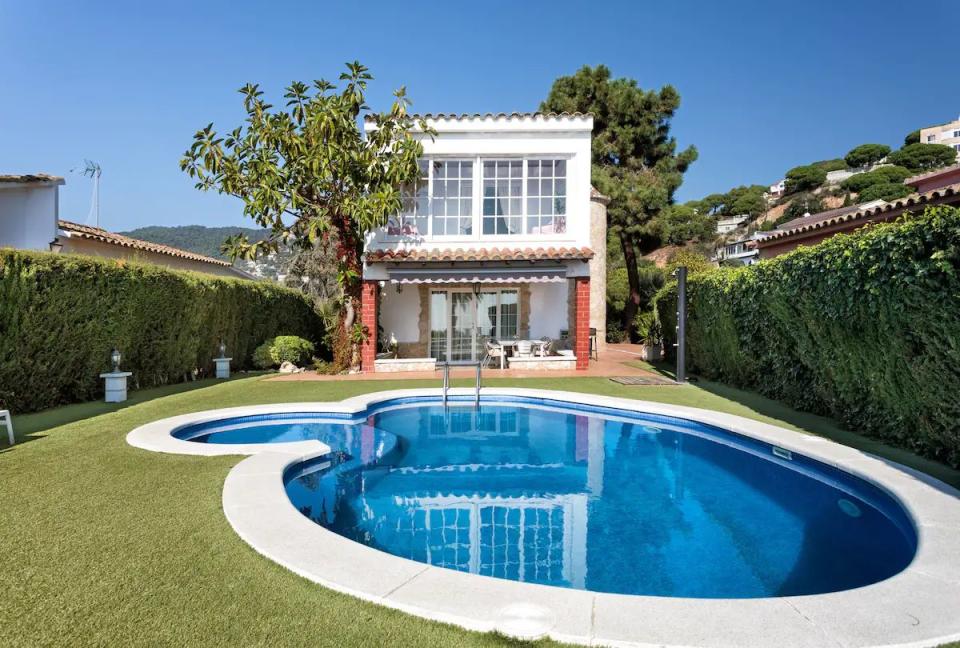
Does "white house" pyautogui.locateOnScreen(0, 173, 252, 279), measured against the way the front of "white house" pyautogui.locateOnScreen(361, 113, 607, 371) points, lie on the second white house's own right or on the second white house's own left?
on the second white house's own right

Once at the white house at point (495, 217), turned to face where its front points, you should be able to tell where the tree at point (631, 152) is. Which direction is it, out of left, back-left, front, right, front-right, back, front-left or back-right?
back-left

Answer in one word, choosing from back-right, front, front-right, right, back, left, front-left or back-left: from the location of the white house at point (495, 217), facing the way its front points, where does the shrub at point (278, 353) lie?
right

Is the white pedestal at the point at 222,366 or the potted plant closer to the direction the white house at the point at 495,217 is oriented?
the white pedestal

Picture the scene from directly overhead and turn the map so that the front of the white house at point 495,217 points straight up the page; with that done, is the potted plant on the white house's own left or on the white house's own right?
on the white house's own left

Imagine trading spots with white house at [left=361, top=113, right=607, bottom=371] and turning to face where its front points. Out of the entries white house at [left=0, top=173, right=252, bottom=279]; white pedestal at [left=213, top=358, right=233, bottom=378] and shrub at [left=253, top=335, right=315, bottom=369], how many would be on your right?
3

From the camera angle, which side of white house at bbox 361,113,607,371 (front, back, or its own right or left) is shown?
front

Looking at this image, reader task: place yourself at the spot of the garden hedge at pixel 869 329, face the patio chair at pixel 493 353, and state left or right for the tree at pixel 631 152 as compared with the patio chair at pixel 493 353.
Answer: right

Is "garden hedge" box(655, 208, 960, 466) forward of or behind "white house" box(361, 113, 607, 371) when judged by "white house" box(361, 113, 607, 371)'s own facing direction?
forward

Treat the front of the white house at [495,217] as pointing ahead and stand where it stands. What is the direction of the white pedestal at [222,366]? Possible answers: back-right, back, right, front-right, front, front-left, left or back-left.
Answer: right

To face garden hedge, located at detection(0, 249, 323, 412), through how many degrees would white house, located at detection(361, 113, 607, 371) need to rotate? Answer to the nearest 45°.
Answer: approximately 45° to its right

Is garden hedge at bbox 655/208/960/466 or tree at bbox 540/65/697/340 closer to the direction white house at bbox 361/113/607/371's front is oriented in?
the garden hedge
